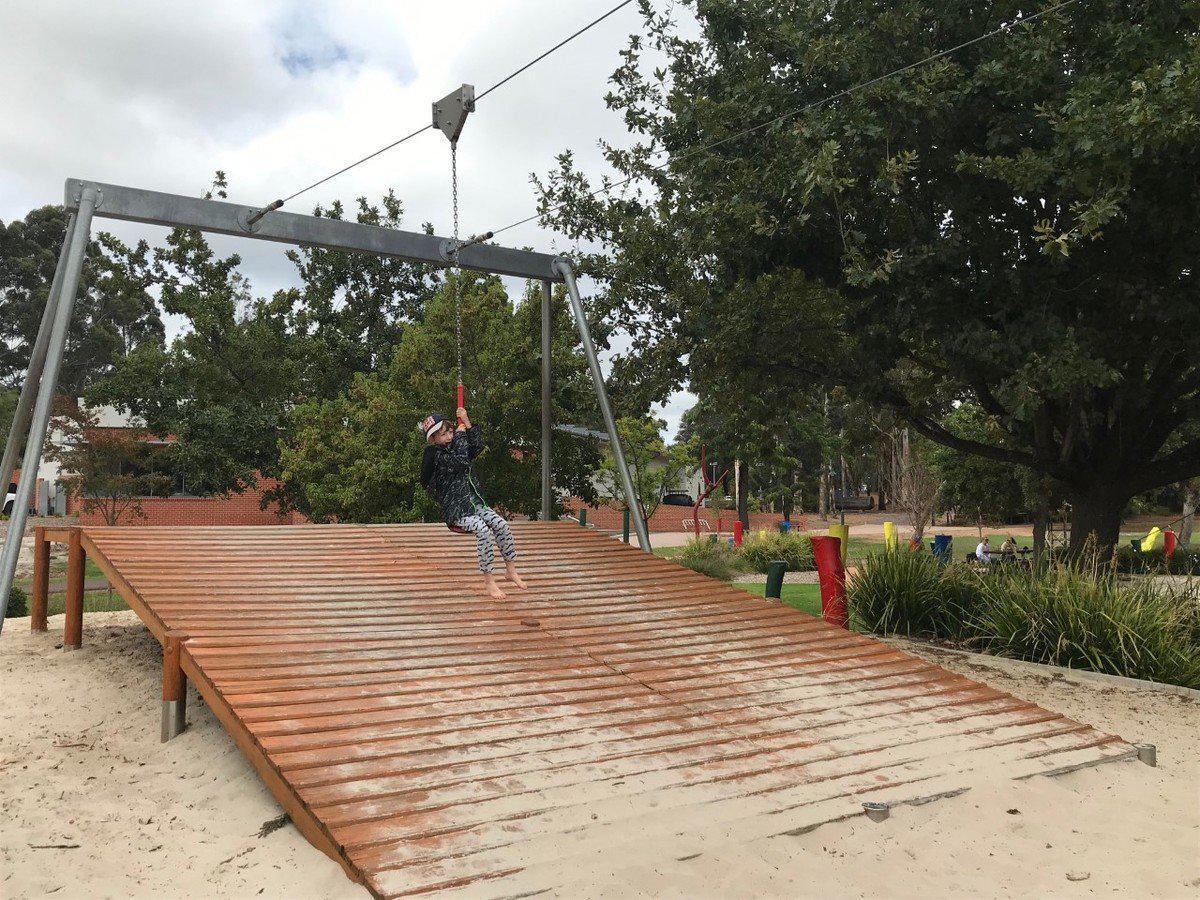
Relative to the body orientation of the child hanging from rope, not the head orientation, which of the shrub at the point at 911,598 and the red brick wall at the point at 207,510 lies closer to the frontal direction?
the shrub

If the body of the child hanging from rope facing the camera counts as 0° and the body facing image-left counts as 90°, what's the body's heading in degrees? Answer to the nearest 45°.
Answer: approximately 315°

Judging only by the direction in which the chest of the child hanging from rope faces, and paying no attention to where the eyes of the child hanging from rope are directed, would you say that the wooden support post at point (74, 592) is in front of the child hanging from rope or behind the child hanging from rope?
behind

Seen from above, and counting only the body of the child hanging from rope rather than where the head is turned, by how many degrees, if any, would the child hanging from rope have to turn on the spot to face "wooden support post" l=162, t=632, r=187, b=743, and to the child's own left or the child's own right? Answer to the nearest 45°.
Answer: approximately 90° to the child's own right

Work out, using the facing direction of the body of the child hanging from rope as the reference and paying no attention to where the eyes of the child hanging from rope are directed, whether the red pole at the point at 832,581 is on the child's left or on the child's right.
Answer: on the child's left

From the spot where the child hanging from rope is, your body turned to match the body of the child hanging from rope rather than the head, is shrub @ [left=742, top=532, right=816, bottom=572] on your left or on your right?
on your left

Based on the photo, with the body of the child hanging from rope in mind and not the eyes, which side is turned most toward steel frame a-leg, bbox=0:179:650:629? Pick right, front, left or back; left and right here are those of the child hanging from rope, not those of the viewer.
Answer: back

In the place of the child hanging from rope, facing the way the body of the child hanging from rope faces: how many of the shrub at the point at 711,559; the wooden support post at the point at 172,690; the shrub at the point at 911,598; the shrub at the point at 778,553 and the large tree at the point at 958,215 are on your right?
1

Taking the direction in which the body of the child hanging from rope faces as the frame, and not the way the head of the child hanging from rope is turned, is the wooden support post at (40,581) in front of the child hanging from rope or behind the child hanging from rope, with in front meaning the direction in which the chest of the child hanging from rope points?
behind
